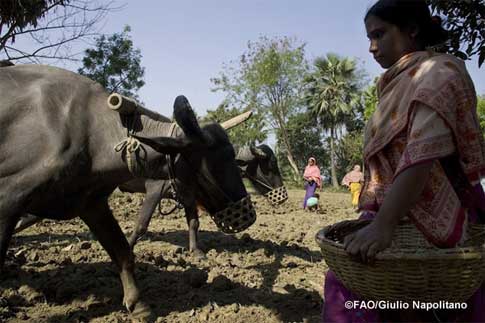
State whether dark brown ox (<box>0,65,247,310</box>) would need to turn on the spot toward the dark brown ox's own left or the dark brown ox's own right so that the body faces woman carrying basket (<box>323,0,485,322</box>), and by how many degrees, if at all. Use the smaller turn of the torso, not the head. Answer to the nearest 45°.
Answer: approximately 45° to the dark brown ox's own right

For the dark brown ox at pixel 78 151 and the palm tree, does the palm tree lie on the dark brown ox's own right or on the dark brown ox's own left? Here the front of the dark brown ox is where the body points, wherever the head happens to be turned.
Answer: on the dark brown ox's own left

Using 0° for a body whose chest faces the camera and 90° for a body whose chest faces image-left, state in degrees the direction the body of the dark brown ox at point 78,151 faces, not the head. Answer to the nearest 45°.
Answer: approximately 270°

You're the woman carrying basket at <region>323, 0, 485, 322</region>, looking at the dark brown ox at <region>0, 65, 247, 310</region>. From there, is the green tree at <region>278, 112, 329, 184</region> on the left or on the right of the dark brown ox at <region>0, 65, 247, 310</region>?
right

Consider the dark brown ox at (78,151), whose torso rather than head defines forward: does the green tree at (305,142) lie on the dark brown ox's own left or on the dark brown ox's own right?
on the dark brown ox's own left
